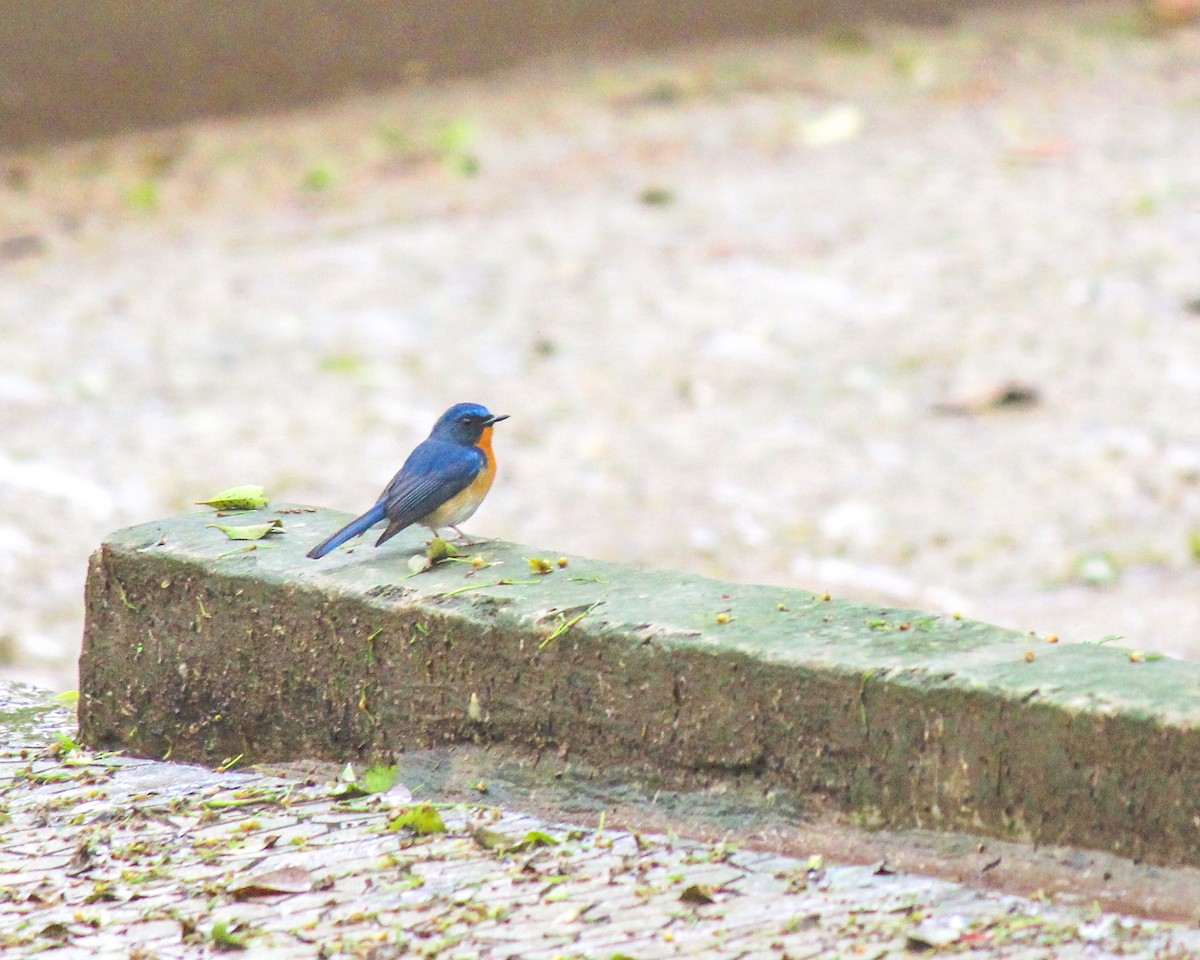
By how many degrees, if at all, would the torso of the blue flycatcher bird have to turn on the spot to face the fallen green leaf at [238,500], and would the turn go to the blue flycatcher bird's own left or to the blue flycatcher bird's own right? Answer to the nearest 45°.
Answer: approximately 180°

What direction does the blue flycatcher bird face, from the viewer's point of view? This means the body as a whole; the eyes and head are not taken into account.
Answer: to the viewer's right

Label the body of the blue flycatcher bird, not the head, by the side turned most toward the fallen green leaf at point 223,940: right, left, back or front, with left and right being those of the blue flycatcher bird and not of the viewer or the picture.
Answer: right

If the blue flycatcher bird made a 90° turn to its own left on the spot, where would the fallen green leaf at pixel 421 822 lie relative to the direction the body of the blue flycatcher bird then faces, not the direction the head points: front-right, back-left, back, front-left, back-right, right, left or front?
back

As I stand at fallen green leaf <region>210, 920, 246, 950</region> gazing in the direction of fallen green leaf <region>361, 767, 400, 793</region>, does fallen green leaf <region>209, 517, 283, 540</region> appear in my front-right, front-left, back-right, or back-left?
front-left

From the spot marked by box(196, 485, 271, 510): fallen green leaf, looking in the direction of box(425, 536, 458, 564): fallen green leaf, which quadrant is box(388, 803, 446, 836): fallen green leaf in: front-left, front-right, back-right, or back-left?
front-right

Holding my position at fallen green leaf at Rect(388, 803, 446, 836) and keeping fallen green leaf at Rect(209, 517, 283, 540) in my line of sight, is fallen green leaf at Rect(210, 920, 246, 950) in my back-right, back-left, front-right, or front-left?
back-left

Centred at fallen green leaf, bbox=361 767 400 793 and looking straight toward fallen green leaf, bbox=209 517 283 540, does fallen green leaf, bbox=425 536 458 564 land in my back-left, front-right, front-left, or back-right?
front-right

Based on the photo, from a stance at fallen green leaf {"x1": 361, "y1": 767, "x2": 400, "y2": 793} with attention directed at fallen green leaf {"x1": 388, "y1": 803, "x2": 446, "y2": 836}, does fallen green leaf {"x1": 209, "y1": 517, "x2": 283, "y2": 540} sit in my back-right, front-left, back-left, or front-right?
back-right
